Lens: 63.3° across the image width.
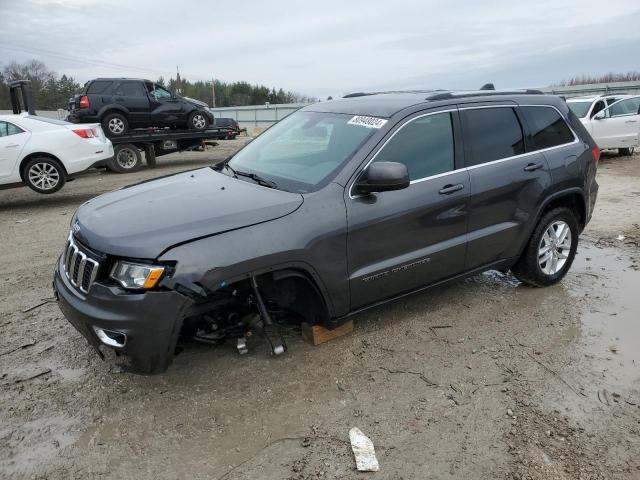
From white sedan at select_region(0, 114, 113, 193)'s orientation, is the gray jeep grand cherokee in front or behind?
behind

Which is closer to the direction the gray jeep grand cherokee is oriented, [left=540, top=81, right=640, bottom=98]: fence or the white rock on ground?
the white rock on ground

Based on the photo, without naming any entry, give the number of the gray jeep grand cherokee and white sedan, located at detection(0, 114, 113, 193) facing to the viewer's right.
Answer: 0

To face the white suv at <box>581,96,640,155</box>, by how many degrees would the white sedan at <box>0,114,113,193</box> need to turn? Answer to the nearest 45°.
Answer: approximately 135° to its right

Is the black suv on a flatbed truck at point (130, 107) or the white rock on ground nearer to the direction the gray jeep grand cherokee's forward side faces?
the white rock on ground

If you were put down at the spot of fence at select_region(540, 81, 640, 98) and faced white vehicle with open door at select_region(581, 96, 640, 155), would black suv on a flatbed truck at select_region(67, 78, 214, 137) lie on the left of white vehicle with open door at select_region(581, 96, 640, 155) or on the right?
right

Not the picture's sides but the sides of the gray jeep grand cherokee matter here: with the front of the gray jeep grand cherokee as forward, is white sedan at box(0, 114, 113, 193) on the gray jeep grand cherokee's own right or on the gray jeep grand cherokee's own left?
on the gray jeep grand cherokee's own right

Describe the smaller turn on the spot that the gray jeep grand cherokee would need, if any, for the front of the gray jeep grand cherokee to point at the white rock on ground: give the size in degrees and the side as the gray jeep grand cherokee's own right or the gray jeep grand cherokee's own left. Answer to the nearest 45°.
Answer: approximately 45° to the gray jeep grand cherokee's own left

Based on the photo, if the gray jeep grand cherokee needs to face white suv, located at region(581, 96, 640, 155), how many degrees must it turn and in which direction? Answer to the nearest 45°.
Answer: approximately 180°

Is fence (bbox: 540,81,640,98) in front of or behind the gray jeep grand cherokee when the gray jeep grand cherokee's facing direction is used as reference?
behind

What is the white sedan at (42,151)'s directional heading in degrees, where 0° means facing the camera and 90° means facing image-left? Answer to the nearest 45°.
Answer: approximately 135°

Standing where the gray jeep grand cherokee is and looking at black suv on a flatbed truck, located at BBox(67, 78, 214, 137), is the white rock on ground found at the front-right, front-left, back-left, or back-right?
back-left

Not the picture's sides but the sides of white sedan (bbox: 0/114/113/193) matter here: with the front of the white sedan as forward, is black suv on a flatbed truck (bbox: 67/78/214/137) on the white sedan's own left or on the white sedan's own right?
on the white sedan's own right

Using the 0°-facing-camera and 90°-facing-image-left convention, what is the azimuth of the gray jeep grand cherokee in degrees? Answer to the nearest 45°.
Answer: approximately 45°
